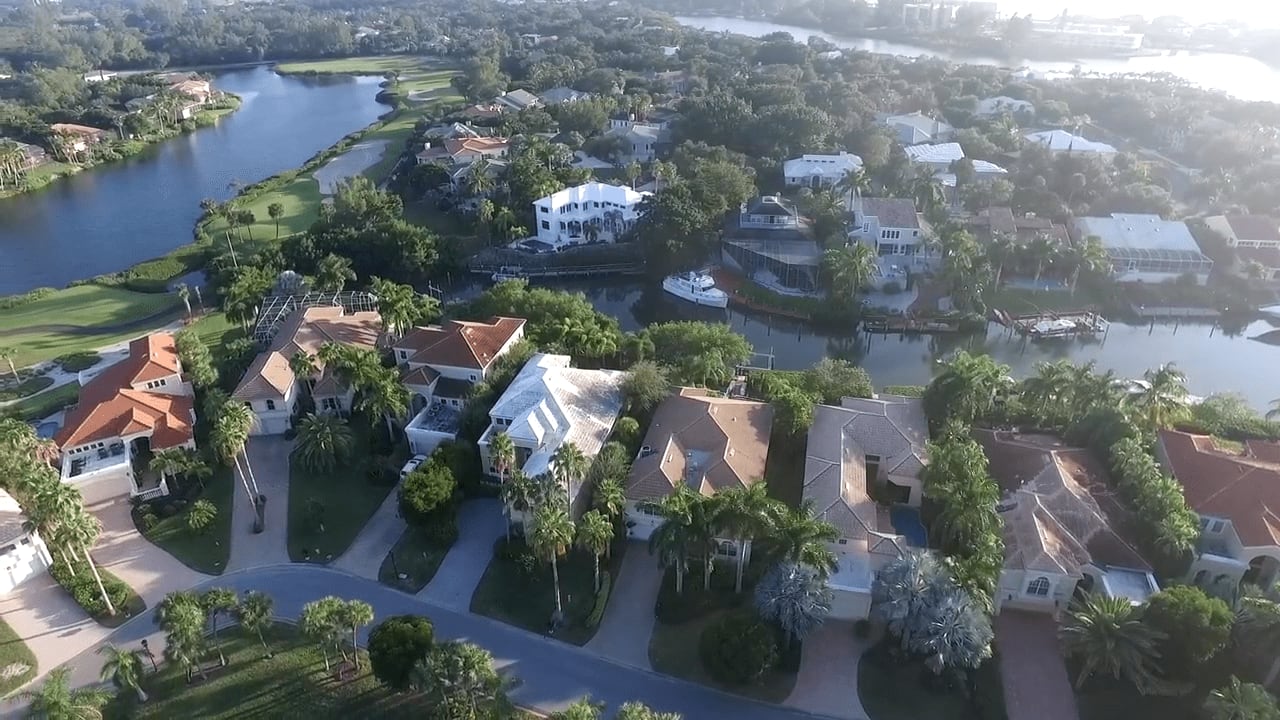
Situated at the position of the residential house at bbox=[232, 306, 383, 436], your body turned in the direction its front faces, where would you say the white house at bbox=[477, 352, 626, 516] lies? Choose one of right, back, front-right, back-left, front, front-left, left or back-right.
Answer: front-left

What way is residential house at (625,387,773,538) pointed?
toward the camera

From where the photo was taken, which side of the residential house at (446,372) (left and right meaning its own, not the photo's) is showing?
front

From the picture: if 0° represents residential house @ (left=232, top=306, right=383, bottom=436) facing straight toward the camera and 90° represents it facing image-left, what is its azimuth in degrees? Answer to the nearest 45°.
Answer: approximately 0°

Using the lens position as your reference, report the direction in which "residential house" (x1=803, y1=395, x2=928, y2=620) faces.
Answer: facing the viewer

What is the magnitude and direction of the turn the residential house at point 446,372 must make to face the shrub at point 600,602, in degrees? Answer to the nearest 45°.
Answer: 0° — it already faces it

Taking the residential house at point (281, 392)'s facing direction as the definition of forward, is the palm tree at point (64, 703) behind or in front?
in front

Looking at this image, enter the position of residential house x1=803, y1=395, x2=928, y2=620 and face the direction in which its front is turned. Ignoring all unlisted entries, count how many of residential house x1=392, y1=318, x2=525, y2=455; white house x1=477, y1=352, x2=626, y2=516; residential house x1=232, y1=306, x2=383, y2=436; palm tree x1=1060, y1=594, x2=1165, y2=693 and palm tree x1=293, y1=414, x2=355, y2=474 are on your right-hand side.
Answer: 4

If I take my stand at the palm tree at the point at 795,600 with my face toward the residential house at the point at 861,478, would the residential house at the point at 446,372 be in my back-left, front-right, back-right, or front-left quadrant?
front-left

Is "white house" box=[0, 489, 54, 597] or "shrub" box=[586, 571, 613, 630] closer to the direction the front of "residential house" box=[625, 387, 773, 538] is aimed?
the shrub
